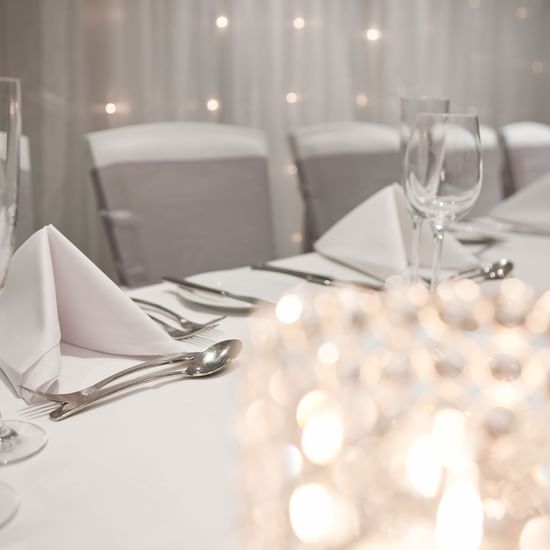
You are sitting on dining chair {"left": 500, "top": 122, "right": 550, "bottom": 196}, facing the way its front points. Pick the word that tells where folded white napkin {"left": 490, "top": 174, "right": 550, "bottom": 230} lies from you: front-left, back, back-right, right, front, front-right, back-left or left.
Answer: front-right

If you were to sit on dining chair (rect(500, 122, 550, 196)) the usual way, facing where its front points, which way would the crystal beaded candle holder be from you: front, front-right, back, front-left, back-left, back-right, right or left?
front-right

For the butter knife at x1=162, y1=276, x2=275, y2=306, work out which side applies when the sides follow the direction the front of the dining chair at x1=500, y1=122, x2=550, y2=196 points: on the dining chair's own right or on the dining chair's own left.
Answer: on the dining chair's own right

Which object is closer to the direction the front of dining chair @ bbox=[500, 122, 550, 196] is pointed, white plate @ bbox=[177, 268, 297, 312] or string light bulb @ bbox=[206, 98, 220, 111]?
the white plate

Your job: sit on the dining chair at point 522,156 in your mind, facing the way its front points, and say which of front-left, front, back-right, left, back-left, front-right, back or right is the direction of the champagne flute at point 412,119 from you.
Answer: front-right

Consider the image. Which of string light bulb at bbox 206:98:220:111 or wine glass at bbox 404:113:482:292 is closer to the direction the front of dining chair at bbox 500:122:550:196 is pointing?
the wine glass

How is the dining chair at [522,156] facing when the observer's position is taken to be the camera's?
facing the viewer and to the right of the viewer

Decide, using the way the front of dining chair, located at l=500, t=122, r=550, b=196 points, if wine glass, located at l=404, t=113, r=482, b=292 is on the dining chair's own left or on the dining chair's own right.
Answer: on the dining chair's own right

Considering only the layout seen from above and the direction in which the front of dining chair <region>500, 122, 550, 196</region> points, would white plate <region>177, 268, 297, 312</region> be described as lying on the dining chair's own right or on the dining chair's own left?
on the dining chair's own right

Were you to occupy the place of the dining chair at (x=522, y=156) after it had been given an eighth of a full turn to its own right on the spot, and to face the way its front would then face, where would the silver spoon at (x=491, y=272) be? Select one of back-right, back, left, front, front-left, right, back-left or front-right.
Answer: front

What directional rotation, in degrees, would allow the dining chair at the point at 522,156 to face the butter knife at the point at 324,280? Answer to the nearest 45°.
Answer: approximately 45° to its right

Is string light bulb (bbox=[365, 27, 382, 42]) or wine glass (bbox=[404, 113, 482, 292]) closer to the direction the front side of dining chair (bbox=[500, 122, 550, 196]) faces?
the wine glass

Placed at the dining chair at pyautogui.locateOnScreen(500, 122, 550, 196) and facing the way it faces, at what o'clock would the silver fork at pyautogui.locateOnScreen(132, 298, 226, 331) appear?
The silver fork is roughly at 2 o'clock from the dining chair.

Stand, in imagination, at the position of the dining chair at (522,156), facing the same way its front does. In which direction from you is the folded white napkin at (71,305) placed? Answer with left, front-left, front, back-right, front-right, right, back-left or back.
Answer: front-right
